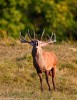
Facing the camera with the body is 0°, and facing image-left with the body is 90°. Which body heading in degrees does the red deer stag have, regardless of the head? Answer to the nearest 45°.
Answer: approximately 45°
